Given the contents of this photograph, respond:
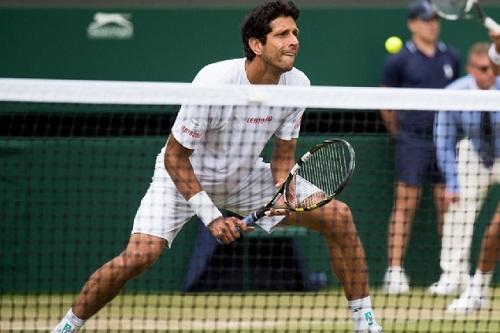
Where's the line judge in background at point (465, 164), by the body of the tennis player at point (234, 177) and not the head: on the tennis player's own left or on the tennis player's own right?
on the tennis player's own left

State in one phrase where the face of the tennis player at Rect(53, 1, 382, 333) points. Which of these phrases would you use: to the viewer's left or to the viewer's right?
to the viewer's right

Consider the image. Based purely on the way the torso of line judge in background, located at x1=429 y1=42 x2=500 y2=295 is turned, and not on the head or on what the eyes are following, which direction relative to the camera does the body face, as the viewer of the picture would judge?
toward the camera

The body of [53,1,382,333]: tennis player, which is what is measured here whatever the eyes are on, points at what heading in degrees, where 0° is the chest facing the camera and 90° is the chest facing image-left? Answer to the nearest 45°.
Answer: approximately 315°

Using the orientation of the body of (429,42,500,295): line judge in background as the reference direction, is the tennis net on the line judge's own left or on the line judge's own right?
on the line judge's own right

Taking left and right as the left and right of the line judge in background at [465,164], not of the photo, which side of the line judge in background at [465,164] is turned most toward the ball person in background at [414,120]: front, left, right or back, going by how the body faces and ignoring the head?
right

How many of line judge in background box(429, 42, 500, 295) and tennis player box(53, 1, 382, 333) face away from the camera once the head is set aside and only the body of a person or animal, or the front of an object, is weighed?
0
